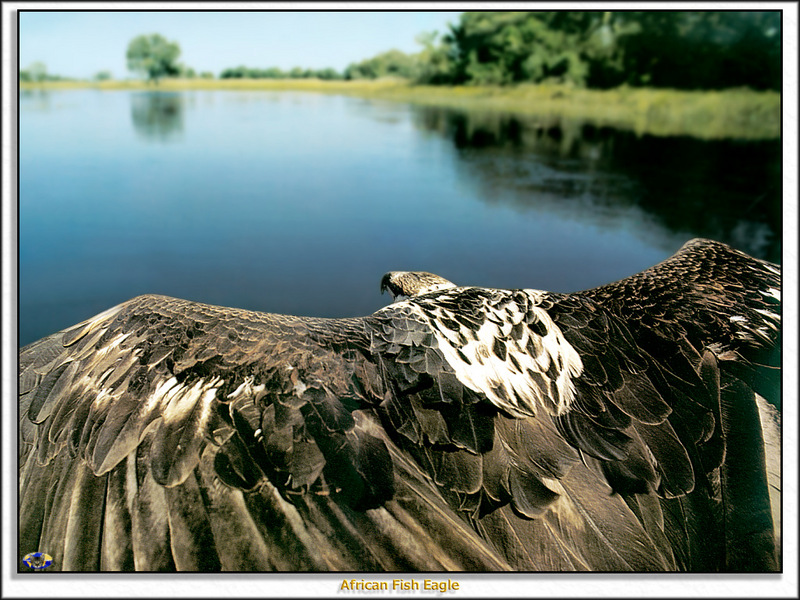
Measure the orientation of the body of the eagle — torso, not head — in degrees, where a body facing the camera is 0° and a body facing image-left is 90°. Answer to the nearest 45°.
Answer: approximately 135°

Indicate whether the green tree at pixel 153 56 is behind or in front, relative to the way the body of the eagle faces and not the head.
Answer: in front

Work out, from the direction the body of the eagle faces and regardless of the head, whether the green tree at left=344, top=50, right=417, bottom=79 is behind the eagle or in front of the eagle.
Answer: in front
